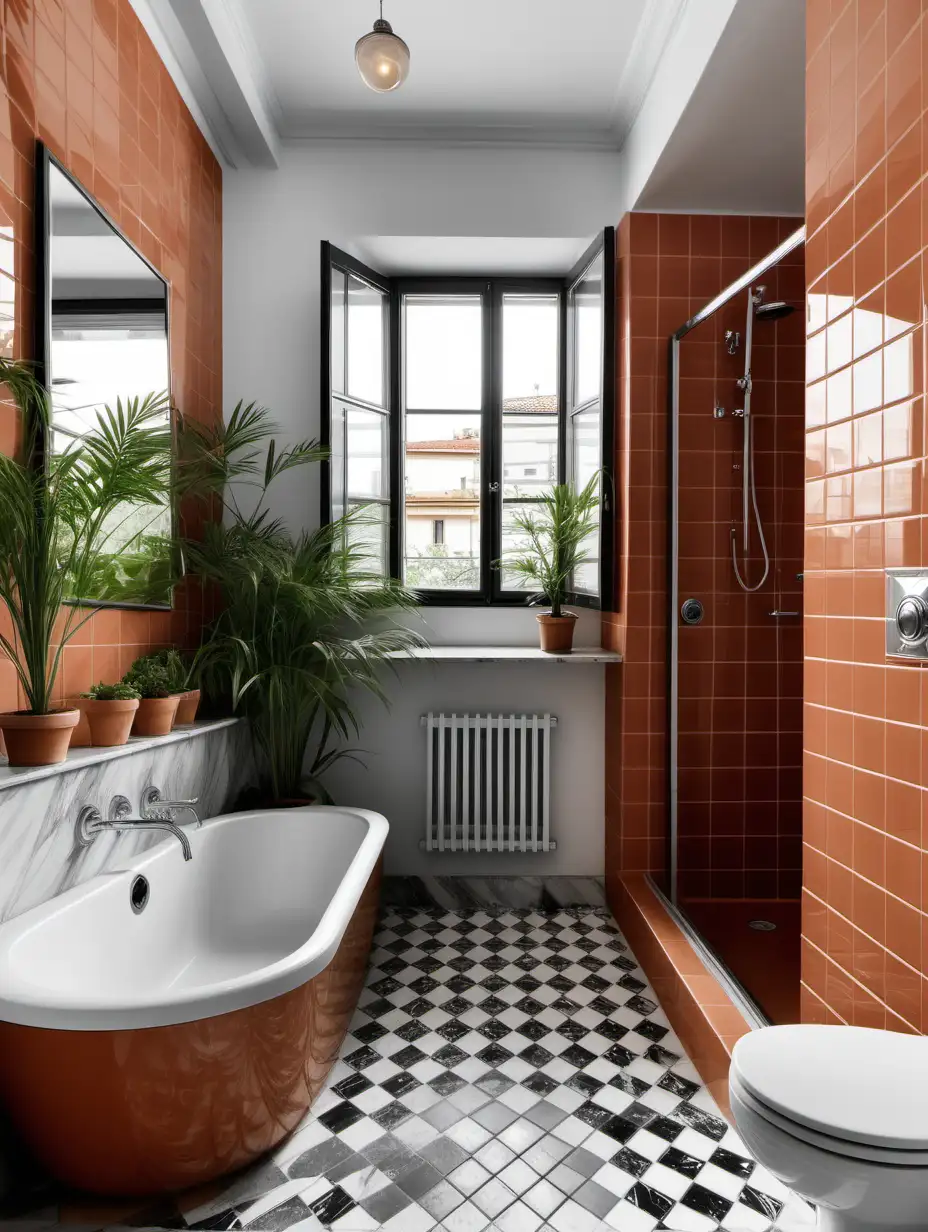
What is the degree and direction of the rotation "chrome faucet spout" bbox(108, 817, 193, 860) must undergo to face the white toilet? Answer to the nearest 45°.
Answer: approximately 45° to its right

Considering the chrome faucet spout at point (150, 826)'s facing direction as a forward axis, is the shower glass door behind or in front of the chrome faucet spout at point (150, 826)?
in front

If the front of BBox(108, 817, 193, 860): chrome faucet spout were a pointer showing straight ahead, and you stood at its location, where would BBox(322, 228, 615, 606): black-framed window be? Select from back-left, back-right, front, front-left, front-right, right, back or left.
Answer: front-left

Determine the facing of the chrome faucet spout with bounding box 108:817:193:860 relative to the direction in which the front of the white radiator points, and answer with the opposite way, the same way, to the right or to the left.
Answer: to the left

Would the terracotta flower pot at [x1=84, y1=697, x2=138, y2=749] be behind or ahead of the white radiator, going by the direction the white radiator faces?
ahead

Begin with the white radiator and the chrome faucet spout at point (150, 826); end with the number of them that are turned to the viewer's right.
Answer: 1

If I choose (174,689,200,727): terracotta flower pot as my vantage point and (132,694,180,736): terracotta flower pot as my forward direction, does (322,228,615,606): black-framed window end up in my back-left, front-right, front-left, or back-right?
back-left

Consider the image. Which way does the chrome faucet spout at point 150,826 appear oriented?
to the viewer's right

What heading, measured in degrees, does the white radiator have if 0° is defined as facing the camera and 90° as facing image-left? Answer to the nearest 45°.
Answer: approximately 0°

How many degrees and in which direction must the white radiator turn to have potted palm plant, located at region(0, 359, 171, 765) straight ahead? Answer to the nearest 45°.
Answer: approximately 45° to its right

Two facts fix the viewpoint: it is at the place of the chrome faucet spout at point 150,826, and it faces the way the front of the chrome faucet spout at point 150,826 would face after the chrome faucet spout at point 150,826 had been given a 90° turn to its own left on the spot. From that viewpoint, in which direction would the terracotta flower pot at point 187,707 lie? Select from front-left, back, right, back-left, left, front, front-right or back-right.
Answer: front
